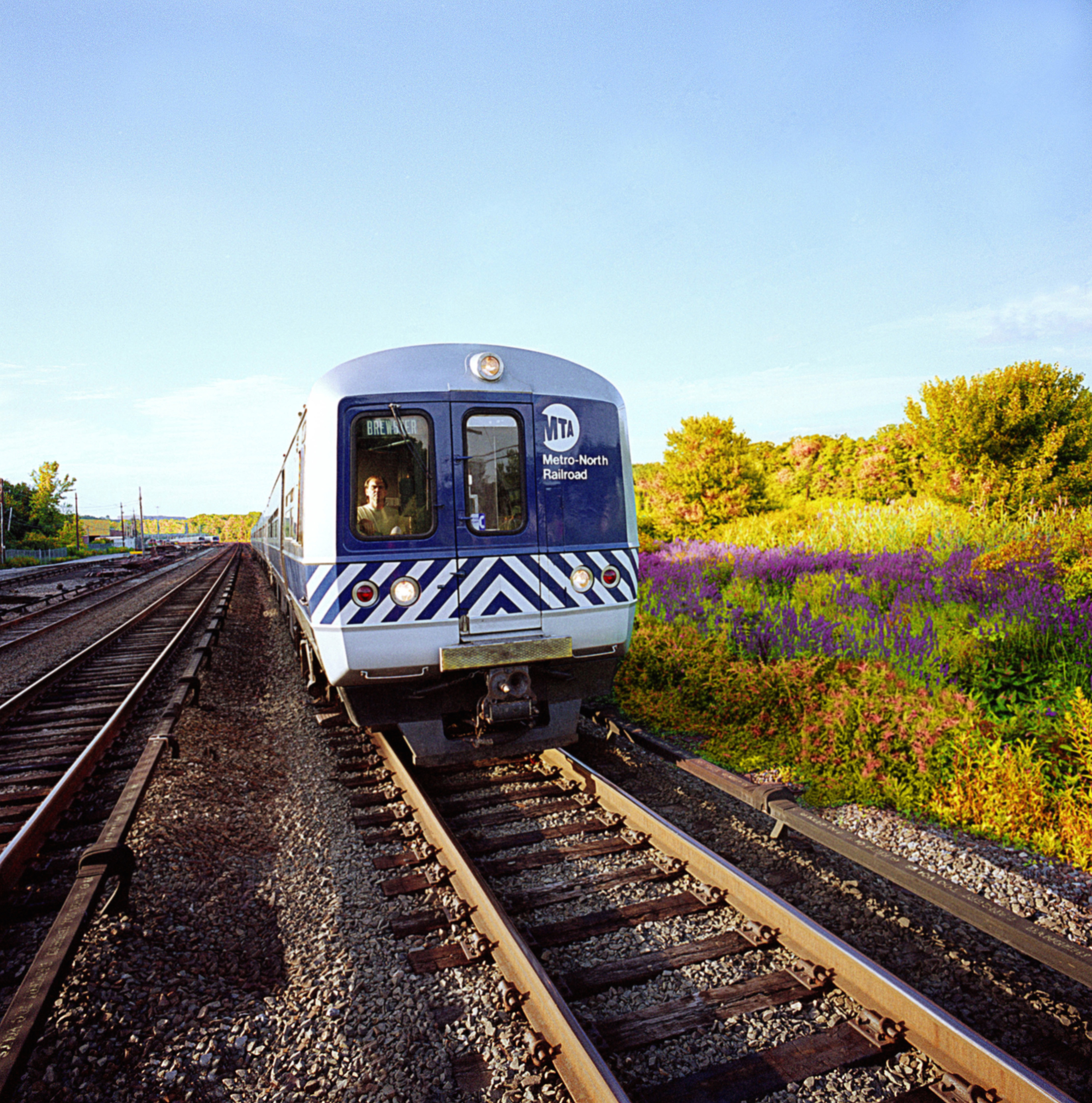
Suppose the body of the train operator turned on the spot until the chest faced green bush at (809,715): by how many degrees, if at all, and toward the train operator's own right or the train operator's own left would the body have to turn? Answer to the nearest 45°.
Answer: approximately 90° to the train operator's own left

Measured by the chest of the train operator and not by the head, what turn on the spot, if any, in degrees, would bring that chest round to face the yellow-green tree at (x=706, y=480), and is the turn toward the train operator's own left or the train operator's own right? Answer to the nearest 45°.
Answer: approximately 135° to the train operator's own left

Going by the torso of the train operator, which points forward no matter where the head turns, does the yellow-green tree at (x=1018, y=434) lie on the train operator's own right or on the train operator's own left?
on the train operator's own left

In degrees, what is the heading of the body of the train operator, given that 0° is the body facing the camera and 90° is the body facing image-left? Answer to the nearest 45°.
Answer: approximately 0°

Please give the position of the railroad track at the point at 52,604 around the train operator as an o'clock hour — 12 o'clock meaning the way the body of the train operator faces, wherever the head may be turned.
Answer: The railroad track is roughly at 5 o'clock from the train operator.

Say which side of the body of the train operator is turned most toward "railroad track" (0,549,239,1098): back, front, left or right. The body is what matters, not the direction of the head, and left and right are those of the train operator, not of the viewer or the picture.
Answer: right

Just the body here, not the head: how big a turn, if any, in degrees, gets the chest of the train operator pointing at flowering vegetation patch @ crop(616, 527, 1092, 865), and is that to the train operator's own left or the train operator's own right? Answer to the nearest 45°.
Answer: approximately 90° to the train operator's own left

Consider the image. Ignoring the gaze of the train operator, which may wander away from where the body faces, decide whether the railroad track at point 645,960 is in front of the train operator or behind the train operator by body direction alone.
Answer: in front
